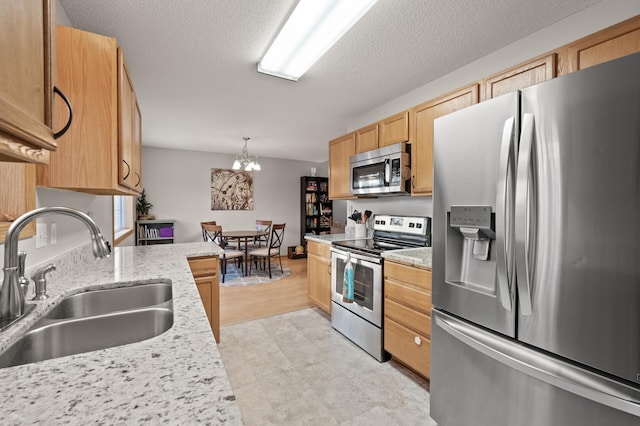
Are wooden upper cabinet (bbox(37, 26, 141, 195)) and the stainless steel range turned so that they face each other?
yes

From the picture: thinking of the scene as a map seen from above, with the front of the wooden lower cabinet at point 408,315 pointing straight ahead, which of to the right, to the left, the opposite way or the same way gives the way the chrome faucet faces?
the opposite way

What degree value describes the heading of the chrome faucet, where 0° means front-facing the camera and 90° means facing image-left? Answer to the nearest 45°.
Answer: approximately 270°

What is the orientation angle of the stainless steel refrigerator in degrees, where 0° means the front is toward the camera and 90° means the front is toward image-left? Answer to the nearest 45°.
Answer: approximately 45°

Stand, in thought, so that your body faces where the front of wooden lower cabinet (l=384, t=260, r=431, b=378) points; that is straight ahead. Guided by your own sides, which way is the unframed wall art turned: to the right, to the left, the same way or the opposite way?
to the left

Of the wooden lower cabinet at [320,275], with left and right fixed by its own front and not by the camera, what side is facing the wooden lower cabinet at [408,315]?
left

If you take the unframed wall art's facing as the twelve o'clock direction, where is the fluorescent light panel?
The fluorescent light panel is roughly at 12 o'clock from the unframed wall art.
